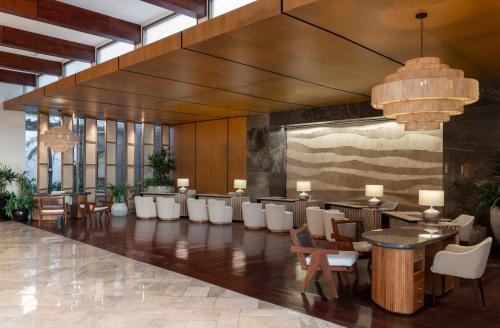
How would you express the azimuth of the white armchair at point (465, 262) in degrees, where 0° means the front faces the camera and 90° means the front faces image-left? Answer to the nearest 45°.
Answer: approximately 90°
